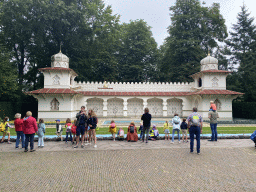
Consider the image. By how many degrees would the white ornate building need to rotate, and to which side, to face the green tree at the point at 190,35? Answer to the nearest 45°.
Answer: approximately 135° to its left

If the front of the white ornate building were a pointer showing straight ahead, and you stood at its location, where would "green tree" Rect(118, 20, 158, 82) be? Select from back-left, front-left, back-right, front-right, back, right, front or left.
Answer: back

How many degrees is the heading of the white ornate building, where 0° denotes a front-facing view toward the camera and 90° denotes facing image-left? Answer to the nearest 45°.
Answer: approximately 0°
